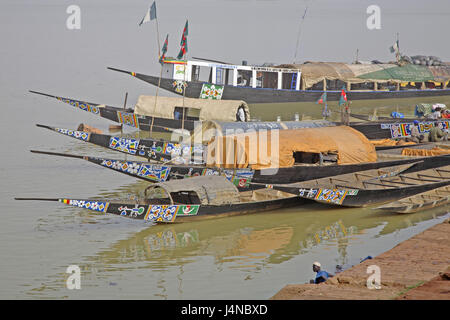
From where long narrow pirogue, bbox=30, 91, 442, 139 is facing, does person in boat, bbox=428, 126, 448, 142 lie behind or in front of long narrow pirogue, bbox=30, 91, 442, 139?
behind

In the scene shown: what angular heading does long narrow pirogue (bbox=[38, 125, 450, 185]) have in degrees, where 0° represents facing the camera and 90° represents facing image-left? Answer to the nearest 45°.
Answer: approximately 90°

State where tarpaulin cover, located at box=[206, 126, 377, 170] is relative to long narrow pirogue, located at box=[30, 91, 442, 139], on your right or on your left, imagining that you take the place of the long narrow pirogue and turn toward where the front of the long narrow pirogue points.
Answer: on your left

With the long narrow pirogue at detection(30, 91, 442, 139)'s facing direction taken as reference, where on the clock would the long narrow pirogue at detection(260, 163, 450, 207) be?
the long narrow pirogue at detection(260, 163, 450, 207) is roughly at 8 o'clock from the long narrow pirogue at detection(30, 91, 442, 139).

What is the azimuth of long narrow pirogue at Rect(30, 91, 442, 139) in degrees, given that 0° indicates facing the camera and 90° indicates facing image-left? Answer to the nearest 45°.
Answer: approximately 90°

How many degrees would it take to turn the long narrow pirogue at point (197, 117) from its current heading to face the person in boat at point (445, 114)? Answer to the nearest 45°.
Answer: approximately 180°
